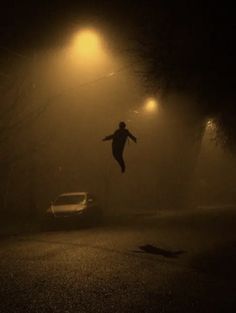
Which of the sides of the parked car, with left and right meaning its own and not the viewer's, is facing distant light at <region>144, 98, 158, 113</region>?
back

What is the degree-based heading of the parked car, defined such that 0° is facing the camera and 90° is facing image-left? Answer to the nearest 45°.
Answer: approximately 45°
